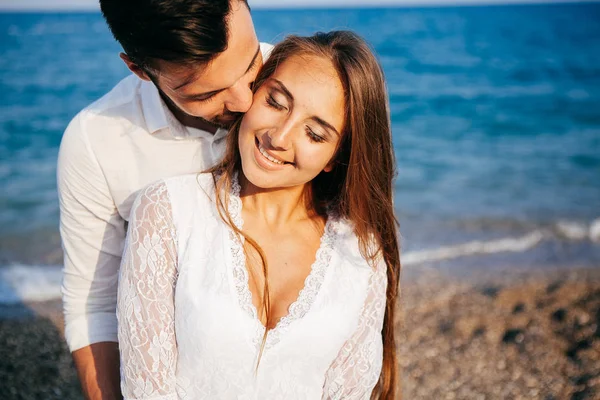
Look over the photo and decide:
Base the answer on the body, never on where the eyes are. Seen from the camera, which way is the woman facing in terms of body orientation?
toward the camera

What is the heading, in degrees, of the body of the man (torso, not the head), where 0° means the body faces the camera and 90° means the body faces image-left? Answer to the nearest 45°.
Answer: approximately 315°
